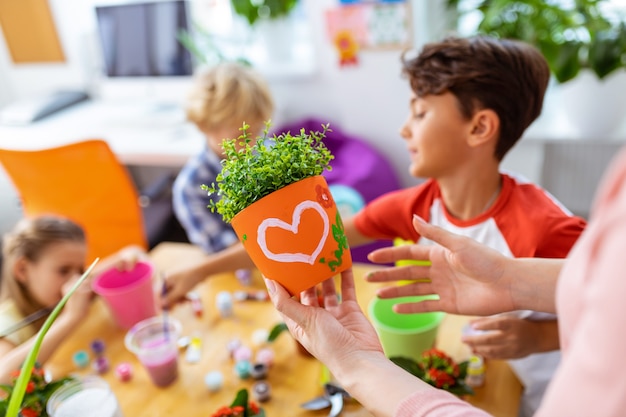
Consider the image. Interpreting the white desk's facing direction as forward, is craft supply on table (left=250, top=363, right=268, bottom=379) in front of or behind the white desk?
in front

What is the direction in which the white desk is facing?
toward the camera

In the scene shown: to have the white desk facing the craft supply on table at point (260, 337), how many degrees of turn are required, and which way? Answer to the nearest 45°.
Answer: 0° — it already faces it

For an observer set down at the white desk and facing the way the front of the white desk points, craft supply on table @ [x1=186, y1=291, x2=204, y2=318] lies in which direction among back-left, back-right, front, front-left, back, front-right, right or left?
front

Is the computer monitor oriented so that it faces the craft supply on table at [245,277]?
yes

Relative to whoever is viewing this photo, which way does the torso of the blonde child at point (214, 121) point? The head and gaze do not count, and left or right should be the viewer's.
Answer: facing the viewer and to the right of the viewer

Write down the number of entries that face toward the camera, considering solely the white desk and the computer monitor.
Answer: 2

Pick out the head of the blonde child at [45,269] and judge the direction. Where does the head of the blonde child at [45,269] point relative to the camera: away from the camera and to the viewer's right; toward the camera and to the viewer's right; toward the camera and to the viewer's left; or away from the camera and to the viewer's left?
toward the camera and to the viewer's right

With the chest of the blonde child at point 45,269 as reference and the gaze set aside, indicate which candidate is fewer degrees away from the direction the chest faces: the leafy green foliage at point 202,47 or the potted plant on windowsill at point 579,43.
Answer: the potted plant on windowsill

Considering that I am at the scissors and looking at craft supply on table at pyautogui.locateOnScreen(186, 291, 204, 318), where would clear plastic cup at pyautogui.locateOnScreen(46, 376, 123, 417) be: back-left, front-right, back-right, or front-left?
front-left

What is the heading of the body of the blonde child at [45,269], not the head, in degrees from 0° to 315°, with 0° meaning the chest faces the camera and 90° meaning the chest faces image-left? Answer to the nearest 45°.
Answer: approximately 315°

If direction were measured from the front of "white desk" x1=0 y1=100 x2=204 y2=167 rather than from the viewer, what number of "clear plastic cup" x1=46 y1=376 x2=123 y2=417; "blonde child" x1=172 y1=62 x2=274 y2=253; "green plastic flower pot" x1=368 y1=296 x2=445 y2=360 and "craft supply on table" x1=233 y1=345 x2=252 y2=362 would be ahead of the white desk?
4
